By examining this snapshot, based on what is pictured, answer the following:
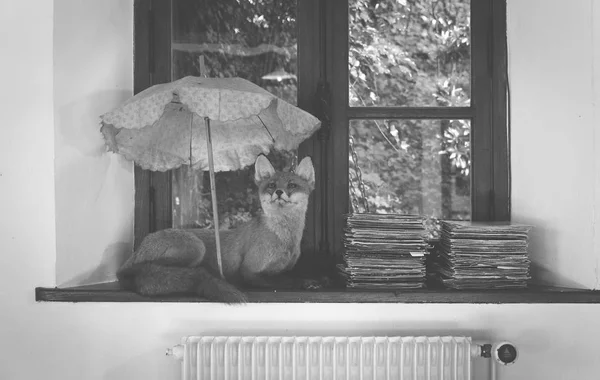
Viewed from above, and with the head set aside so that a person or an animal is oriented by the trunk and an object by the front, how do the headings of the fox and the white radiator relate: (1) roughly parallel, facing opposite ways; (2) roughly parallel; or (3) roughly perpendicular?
roughly perpendicular

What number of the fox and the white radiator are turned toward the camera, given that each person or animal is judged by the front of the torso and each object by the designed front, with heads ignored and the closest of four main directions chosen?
1

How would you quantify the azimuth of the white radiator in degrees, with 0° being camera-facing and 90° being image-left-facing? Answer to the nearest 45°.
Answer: approximately 0°

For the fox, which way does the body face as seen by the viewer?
to the viewer's right

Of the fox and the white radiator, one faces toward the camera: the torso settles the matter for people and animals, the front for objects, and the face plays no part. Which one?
the white radiator
